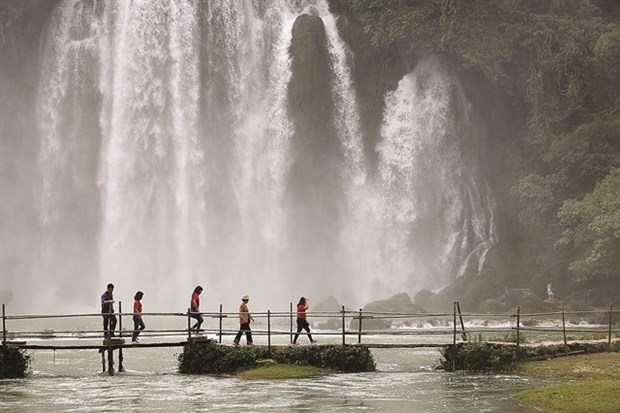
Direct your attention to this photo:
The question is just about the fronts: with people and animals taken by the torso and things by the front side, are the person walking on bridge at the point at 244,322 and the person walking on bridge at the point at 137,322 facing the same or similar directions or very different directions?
same or similar directions

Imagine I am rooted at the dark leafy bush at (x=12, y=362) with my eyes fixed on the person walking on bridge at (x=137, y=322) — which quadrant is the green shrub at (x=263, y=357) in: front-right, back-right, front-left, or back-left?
front-right

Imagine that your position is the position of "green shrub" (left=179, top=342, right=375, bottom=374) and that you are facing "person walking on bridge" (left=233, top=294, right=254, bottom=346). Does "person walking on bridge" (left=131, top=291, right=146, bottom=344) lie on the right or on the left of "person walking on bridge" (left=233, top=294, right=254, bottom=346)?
left
